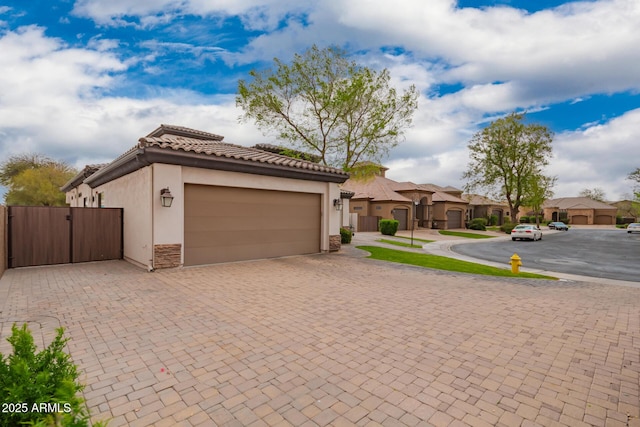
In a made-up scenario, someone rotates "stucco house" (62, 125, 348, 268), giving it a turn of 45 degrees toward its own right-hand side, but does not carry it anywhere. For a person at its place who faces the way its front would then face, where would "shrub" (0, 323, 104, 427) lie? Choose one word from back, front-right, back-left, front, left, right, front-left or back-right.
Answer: front

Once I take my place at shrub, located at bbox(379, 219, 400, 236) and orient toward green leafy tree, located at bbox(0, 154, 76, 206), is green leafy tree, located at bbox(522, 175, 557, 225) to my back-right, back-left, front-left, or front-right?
back-right

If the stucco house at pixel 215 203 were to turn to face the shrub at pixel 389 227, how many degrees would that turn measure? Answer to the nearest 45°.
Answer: approximately 90° to its left

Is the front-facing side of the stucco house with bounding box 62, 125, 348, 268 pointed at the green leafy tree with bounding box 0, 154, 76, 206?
no

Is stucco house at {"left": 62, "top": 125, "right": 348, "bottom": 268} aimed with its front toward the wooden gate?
no

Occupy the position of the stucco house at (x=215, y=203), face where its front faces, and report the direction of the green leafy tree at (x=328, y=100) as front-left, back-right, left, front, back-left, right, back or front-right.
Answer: left

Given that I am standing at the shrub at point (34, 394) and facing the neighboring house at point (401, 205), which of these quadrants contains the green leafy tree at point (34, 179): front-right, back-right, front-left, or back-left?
front-left

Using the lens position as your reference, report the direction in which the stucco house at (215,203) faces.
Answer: facing the viewer and to the right of the viewer

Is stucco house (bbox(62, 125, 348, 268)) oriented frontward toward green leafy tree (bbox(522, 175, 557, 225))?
no

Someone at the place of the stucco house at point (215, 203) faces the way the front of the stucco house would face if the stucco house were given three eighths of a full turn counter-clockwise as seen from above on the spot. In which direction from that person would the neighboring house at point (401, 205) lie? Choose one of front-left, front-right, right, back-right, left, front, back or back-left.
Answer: front-right

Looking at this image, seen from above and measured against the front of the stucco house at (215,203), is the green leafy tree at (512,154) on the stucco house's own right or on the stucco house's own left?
on the stucco house's own left
